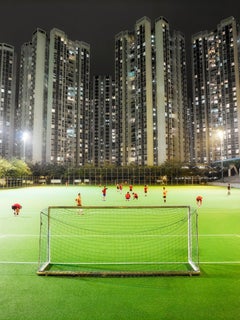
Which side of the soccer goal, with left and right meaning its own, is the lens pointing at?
back
